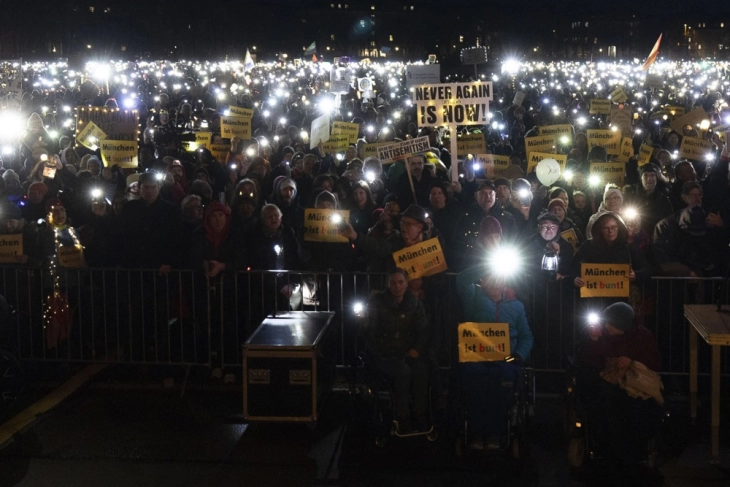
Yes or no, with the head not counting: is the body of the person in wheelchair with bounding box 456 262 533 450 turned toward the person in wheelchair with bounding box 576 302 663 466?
no

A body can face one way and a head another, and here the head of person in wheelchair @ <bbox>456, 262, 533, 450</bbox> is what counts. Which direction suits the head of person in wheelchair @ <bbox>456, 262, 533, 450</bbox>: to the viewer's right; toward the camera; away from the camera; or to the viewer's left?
toward the camera

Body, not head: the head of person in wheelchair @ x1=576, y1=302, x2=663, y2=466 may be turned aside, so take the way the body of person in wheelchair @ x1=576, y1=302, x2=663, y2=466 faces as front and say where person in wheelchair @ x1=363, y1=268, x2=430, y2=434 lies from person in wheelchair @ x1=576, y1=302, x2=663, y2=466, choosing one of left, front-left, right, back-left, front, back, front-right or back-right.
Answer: right

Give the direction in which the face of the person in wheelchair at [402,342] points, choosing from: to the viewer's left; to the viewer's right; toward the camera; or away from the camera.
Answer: toward the camera

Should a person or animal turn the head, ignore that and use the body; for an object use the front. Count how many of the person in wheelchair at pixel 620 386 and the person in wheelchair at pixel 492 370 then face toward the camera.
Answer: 2

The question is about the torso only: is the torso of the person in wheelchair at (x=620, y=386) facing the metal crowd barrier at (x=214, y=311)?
no

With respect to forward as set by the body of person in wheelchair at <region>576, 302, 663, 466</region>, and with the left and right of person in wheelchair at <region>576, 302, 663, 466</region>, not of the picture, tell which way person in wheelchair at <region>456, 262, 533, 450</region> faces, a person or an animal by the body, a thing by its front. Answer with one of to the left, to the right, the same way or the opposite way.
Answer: the same way

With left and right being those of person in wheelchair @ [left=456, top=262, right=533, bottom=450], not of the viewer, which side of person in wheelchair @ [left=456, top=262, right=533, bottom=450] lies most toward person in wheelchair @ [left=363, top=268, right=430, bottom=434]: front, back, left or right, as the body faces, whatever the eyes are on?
right

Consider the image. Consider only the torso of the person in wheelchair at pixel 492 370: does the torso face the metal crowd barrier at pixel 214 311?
no

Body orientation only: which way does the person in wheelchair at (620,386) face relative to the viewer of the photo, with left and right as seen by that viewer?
facing the viewer

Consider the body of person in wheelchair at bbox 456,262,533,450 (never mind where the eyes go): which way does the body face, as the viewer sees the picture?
toward the camera
